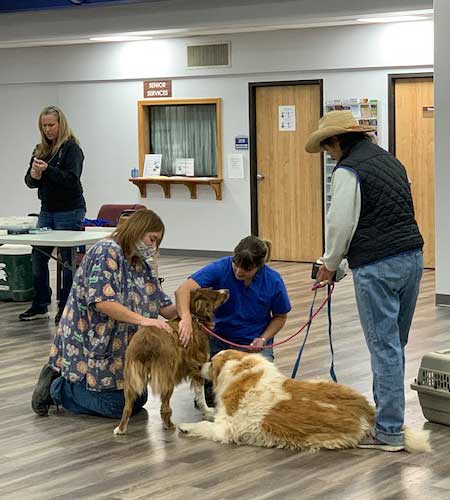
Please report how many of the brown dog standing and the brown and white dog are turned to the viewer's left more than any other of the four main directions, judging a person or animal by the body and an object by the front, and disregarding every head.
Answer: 1

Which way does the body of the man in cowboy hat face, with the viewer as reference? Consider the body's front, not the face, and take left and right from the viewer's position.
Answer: facing away from the viewer and to the left of the viewer

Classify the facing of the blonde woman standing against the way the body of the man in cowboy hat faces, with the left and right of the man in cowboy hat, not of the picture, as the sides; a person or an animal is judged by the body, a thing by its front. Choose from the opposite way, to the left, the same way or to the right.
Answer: to the left

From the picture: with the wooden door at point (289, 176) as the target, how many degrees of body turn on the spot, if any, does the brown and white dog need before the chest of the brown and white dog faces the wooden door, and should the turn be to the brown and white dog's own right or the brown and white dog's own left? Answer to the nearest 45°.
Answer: approximately 90° to the brown and white dog's own right

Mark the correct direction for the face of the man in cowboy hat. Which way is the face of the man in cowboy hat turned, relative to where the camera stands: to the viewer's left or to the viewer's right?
to the viewer's left

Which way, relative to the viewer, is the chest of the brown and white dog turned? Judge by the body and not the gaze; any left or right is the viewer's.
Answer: facing to the left of the viewer

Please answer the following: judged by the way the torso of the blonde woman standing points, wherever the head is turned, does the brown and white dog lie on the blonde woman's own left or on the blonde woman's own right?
on the blonde woman's own left

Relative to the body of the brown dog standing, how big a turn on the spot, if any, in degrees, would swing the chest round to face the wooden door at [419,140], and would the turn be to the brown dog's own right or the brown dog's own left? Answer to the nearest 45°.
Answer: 0° — it already faces it
